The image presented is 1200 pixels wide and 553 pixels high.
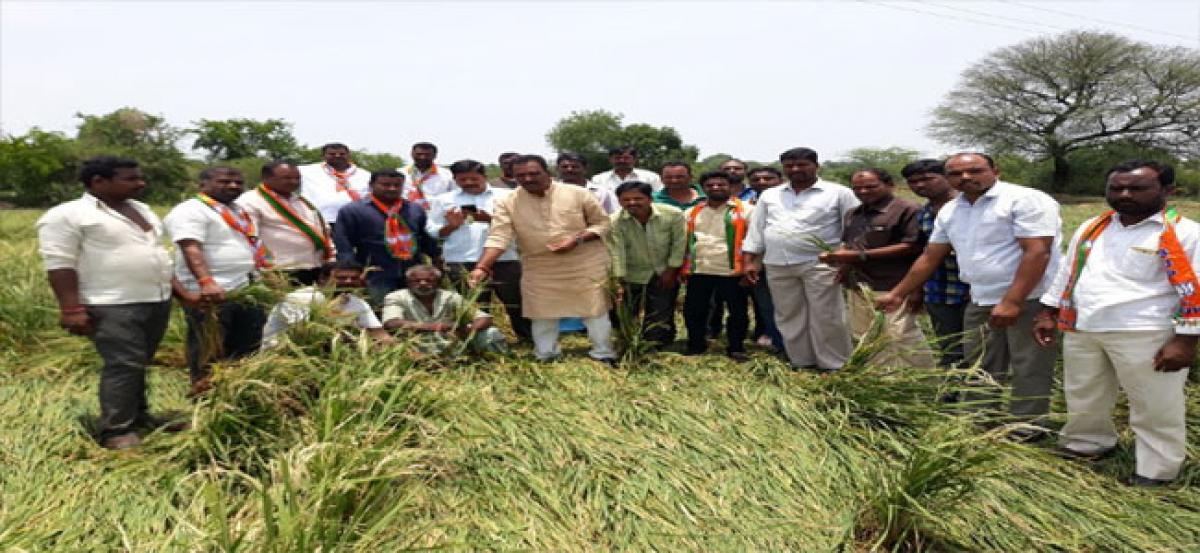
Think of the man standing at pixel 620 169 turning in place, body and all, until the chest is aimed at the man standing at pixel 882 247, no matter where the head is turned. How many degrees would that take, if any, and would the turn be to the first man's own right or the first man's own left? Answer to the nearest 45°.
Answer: approximately 45° to the first man's own left

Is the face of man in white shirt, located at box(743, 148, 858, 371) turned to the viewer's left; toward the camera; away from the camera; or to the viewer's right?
toward the camera

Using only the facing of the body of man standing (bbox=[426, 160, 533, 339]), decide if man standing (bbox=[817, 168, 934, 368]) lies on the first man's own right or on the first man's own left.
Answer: on the first man's own left

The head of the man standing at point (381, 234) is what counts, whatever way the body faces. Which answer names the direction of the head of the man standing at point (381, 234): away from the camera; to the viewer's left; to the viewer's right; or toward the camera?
toward the camera

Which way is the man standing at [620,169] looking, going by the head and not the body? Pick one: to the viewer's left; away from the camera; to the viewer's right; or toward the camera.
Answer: toward the camera

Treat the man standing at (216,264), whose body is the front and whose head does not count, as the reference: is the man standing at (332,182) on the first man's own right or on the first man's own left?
on the first man's own left

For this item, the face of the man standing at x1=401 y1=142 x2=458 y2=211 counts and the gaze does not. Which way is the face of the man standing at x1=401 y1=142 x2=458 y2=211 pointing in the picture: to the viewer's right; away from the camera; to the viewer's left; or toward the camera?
toward the camera

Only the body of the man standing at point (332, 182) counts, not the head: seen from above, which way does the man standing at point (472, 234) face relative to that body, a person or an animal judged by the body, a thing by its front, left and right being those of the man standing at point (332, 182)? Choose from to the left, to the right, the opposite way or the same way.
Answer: the same way

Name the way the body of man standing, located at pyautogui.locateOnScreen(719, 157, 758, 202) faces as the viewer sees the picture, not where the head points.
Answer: toward the camera

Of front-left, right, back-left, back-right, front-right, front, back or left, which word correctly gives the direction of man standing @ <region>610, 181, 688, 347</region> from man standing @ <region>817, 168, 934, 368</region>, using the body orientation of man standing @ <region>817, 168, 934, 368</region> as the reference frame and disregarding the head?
front-right

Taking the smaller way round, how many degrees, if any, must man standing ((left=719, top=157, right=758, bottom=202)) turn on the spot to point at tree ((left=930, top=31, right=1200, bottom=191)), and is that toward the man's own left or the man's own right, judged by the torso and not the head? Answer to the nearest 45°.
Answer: approximately 135° to the man's own left

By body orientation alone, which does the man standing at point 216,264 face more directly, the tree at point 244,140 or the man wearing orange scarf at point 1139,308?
the man wearing orange scarf

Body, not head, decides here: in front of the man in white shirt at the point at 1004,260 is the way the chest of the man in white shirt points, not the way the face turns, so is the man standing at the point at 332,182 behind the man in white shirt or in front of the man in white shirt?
in front

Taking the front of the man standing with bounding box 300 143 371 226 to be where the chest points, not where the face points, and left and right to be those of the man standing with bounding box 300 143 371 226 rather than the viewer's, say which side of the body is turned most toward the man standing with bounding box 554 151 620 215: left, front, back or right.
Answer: left

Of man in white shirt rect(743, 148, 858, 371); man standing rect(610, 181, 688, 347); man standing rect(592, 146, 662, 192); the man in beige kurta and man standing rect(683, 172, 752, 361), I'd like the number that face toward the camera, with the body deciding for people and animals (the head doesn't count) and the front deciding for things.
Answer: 5

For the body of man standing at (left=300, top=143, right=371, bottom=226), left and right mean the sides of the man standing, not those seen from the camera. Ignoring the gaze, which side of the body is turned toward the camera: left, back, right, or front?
front

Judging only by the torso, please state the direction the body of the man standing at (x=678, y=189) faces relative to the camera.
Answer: toward the camera

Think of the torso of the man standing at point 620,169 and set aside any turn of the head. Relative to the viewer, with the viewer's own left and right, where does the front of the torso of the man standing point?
facing the viewer
